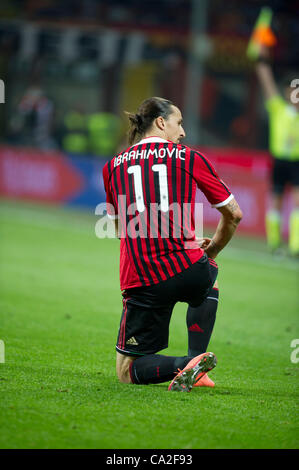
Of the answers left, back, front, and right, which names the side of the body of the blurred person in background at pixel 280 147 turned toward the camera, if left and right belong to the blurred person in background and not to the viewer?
front

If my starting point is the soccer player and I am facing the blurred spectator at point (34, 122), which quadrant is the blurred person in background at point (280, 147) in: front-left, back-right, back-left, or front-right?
front-right

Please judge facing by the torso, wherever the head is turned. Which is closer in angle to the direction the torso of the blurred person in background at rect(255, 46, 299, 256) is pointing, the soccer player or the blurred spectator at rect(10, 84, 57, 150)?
the soccer player

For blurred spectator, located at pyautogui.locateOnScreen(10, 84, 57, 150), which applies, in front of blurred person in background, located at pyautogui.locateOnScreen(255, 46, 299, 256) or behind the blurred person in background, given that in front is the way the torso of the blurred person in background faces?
behind

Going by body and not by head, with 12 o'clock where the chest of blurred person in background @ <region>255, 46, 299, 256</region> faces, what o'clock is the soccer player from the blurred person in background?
The soccer player is roughly at 12 o'clock from the blurred person in background.

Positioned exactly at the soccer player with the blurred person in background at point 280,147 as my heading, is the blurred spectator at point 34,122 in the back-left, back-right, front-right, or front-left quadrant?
front-left
